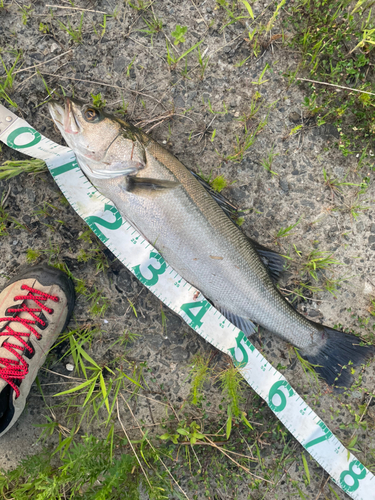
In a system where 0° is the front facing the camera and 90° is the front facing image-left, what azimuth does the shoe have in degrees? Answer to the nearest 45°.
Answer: approximately 225°
